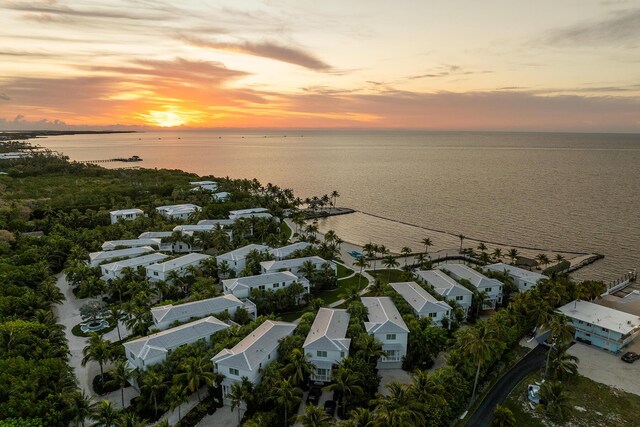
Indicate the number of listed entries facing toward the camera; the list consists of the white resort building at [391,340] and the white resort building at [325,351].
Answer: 2

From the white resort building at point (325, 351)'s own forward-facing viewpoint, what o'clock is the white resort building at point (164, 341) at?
the white resort building at point (164, 341) is roughly at 3 o'clock from the white resort building at point (325, 351).

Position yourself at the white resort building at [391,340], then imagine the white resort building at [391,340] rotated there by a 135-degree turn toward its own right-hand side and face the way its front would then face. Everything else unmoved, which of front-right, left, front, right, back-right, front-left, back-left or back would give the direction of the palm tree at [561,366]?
back-right

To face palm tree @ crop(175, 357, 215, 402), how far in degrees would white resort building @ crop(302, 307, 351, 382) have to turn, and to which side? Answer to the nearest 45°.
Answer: approximately 45° to its right

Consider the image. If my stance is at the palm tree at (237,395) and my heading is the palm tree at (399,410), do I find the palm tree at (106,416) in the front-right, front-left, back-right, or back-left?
back-right

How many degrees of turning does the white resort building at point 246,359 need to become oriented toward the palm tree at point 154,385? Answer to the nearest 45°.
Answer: approximately 45° to its right

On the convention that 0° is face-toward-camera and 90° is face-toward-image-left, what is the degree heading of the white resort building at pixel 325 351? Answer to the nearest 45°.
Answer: approximately 0°

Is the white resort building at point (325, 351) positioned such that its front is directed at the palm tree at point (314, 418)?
yes

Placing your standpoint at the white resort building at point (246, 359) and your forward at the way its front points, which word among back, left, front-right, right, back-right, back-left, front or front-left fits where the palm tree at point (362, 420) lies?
left

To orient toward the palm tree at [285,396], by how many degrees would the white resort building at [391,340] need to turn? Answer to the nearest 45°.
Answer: approximately 45° to its right

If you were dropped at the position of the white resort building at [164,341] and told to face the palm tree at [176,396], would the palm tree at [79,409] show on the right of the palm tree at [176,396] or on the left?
right

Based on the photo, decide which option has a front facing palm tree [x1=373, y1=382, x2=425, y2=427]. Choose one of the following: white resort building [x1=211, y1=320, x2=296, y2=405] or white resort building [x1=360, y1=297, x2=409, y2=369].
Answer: white resort building [x1=360, y1=297, x2=409, y2=369]

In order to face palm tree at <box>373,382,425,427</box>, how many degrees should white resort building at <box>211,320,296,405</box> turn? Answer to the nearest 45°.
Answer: approximately 90° to its left
